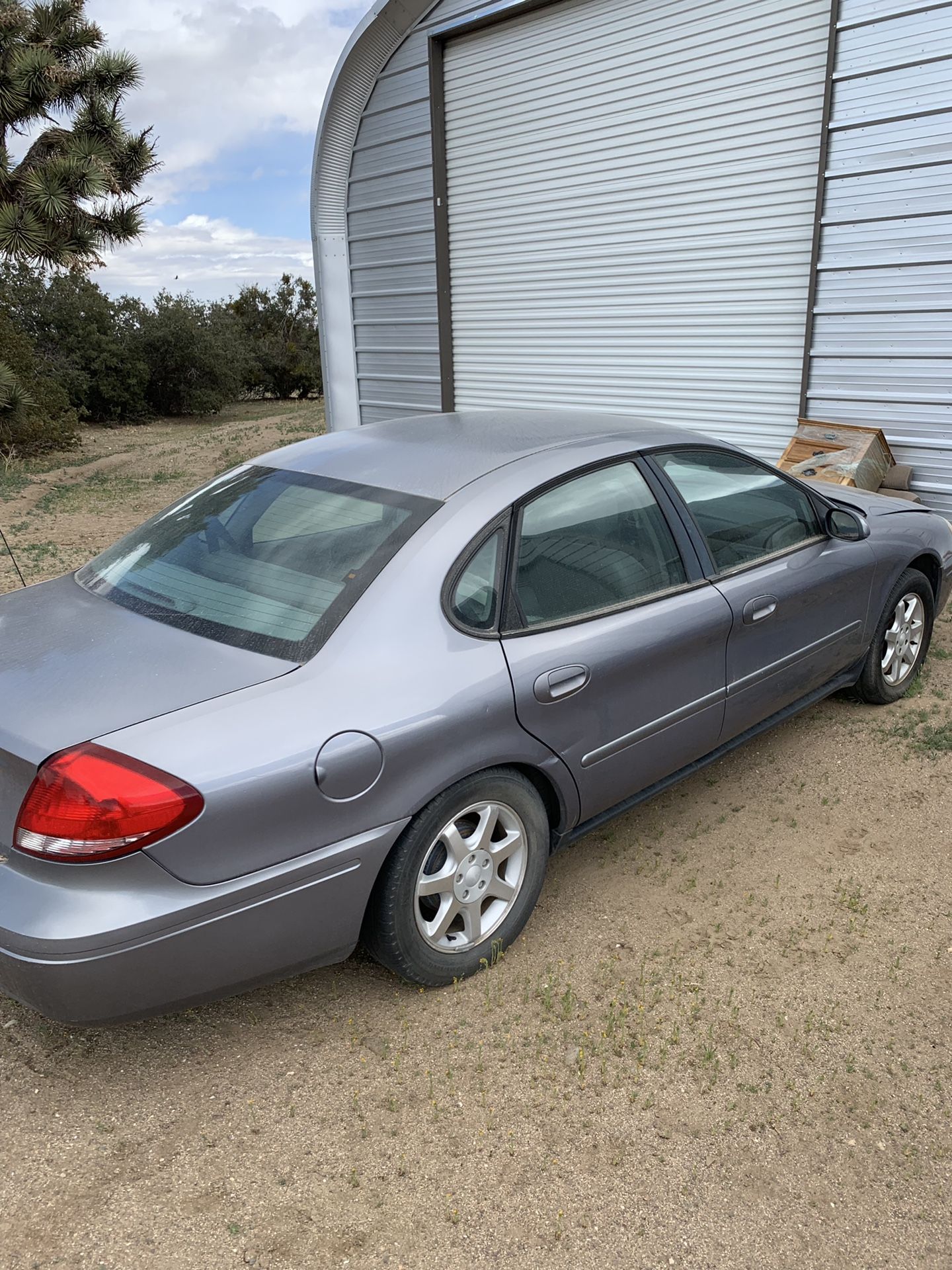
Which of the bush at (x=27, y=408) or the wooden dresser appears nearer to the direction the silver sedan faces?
the wooden dresser

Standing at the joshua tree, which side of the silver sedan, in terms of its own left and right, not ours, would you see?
left

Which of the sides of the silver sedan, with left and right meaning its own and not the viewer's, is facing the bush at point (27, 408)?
left

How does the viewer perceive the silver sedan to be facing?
facing away from the viewer and to the right of the viewer

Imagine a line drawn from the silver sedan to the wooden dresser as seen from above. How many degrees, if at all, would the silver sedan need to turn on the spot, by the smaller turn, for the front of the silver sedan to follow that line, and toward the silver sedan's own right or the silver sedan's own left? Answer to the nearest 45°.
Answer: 0° — it already faces it

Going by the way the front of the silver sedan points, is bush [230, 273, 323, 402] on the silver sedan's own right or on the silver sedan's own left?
on the silver sedan's own left
